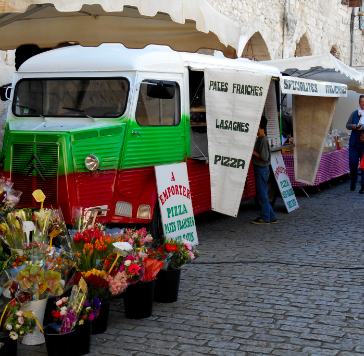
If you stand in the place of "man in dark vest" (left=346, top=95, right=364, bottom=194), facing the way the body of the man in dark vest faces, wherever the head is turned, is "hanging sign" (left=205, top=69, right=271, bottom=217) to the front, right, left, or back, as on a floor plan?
front

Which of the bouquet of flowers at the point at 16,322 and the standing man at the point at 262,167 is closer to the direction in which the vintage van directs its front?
the bouquet of flowers

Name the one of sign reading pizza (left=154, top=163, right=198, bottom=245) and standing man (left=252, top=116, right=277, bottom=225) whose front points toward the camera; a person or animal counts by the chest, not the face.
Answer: the sign reading pizza

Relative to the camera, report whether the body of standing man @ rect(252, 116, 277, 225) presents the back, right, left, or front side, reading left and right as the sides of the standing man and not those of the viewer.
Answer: left

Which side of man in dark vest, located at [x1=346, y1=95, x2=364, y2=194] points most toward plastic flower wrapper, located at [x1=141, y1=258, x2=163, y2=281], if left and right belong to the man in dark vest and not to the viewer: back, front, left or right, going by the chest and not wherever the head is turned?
front

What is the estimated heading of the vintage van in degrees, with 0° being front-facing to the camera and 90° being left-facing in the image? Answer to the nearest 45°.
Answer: approximately 45°

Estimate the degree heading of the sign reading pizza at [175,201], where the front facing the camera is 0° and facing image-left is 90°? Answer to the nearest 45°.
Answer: approximately 0°

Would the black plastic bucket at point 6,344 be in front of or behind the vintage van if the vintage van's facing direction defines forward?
in front

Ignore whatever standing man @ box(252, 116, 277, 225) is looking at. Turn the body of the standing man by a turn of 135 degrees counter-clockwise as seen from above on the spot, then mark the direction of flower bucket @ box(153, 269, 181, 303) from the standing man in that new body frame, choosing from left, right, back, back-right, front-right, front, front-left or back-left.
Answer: front-right

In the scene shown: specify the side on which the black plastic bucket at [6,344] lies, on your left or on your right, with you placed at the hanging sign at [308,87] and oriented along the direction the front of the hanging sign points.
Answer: on your right

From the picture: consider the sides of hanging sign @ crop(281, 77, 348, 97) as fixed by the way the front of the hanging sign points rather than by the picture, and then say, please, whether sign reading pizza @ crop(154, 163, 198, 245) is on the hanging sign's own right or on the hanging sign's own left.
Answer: on the hanging sign's own right

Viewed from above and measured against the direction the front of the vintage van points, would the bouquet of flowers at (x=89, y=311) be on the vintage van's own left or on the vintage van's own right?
on the vintage van's own left

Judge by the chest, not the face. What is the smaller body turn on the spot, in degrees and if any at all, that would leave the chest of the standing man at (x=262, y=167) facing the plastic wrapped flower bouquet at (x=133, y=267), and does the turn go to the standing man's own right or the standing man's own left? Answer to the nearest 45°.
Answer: approximately 90° to the standing man's own left
